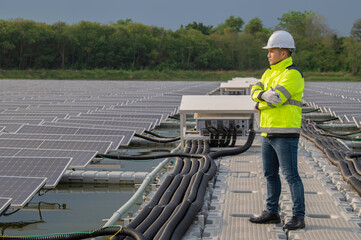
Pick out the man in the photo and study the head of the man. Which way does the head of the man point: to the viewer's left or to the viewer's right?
to the viewer's left

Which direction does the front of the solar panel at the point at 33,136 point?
toward the camera

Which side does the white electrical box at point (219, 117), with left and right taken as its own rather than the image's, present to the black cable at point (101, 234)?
front

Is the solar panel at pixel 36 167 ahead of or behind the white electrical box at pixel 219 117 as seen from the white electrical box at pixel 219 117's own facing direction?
ahead

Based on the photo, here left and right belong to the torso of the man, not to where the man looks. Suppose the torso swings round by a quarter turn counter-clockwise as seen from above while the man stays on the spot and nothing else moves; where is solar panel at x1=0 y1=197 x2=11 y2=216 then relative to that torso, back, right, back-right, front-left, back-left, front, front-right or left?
back-right

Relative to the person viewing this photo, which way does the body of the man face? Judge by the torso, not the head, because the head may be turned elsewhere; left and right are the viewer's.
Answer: facing the viewer and to the left of the viewer

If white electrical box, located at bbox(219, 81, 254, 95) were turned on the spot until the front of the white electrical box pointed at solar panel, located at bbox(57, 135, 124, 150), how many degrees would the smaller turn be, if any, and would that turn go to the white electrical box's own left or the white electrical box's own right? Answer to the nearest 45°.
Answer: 0° — it already faces it

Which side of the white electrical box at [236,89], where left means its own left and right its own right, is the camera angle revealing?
front

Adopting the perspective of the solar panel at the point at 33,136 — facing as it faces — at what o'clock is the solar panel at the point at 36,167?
the solar panel at the point at 36,167 is roughly at 12 o'clock from the solar panel at the point at 33,136.

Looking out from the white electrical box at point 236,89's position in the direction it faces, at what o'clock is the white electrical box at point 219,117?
the white electrical box at point 219,117 is roughly at 12 o'clock from the white electrical box at point 236,89.

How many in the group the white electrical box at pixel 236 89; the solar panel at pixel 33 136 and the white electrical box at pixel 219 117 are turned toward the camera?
3

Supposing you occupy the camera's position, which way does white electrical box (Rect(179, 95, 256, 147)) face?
facing the viewer
